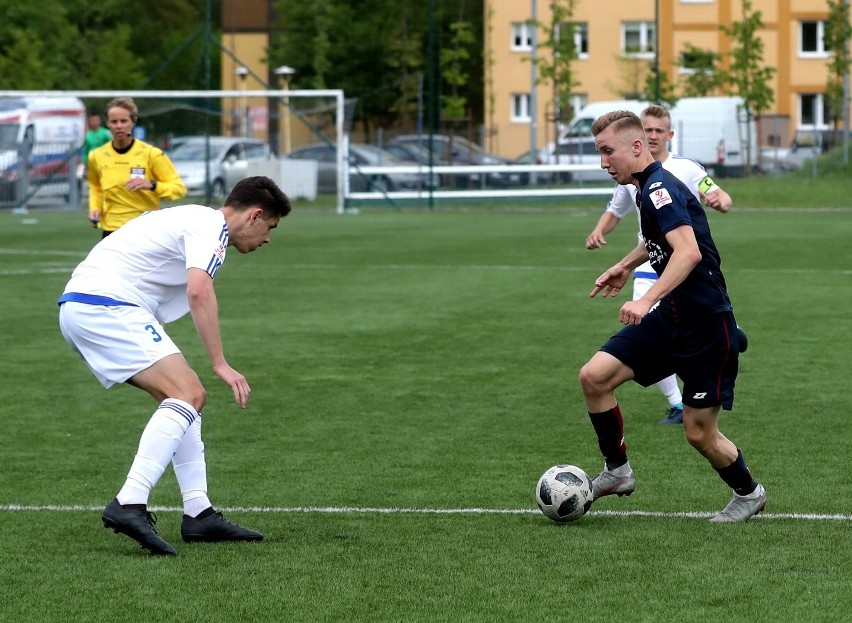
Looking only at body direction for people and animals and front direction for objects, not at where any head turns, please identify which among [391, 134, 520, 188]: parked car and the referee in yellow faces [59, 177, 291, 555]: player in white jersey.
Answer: the referee in yellow

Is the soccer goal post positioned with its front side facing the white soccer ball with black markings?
yes

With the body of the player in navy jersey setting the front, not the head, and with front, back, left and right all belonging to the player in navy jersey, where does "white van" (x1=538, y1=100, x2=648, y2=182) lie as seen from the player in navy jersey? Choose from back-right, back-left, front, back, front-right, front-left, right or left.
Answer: right

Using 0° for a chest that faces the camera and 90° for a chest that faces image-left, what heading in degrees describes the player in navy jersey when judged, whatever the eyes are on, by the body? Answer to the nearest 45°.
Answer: approximately 90°

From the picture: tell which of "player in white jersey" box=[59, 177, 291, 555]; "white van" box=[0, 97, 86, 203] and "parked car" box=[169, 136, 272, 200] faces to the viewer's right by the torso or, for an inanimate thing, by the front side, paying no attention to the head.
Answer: the player in white jersey

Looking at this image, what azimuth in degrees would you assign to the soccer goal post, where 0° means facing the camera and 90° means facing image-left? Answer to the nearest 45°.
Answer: approximately 0°

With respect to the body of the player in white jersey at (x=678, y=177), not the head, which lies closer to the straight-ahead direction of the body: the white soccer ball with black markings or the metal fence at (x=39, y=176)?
the white soccer ball with black markings

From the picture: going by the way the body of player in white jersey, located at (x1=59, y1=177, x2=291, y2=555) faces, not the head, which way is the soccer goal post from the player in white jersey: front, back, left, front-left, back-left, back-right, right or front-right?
left

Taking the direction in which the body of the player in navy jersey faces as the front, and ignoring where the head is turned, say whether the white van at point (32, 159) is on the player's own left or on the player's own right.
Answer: on the player's own right

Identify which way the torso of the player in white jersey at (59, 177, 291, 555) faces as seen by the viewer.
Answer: to the viewer's right
